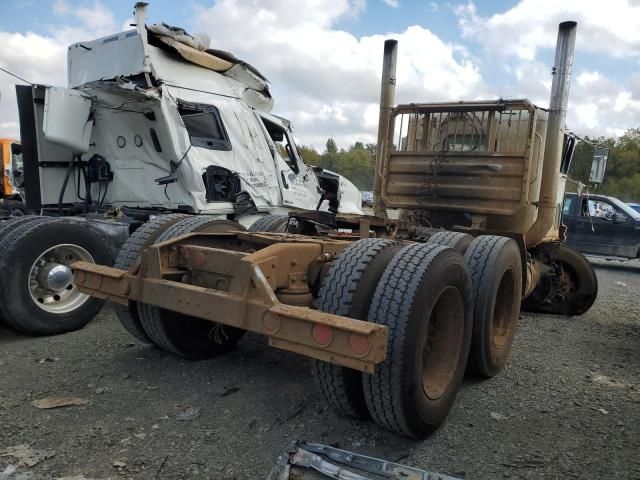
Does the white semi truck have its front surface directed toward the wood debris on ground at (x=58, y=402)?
no

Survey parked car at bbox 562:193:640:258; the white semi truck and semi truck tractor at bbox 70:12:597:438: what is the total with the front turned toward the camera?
0

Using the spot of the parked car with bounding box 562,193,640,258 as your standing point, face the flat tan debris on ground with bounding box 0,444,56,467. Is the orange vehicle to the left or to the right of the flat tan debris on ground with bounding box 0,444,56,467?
right

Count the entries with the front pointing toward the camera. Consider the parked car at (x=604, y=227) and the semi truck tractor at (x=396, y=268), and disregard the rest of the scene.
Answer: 0

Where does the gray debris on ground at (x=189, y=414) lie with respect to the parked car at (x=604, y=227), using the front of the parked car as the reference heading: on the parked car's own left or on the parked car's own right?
on the parked car's own right

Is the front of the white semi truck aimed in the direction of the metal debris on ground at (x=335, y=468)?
no

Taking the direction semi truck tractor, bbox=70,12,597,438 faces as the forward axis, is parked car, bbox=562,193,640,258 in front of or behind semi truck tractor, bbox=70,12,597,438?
in front

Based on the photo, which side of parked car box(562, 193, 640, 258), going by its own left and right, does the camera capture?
right

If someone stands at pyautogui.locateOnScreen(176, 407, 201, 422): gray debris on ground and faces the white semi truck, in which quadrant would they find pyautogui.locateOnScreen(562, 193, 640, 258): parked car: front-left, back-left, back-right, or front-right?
front-right

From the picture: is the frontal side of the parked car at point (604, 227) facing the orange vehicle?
no

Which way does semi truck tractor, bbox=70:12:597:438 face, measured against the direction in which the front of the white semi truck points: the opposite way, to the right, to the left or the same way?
the same way

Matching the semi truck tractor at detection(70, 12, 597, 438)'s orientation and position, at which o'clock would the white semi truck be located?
The white semi truck is roughly at 9 o'clock from the semi truck tractor.

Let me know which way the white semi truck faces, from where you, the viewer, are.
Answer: facing away from the viewer and to the right of the viewer
